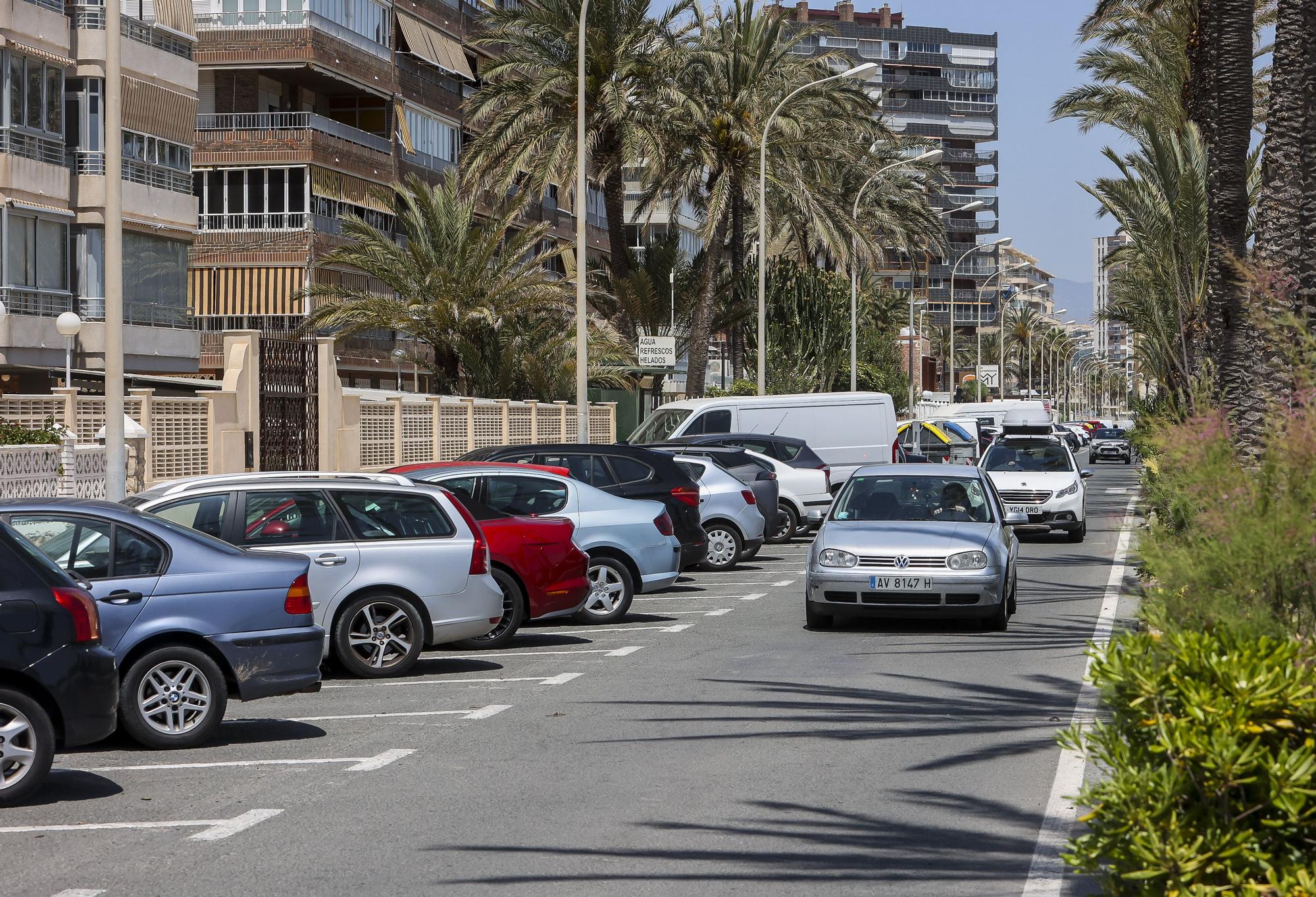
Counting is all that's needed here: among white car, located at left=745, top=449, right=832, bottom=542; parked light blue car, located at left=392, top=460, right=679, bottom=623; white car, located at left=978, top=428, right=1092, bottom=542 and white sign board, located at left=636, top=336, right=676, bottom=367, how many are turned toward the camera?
2

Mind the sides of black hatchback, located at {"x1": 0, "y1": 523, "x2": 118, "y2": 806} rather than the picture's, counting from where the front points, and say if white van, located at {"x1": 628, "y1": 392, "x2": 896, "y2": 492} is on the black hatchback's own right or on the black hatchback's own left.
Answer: on the black hatchback's own right

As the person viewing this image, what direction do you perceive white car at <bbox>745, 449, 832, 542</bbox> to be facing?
facing to the left of the viewer

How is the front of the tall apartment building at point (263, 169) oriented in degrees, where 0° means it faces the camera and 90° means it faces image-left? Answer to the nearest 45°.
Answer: approximately 315°

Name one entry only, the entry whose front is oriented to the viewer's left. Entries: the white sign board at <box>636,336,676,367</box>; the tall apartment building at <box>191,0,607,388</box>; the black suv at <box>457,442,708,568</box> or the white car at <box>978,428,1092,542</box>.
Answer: the black suv

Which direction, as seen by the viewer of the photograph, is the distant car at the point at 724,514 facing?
facing to the left of the viewer

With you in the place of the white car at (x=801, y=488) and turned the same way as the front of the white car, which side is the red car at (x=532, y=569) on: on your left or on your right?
on your left

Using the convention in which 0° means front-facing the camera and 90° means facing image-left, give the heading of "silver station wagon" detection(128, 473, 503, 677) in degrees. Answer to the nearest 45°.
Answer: approximately 90°

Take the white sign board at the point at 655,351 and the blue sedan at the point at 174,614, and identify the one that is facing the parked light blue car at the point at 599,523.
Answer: the white sign board

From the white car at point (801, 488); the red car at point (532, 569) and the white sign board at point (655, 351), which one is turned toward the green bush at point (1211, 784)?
the white sign board
